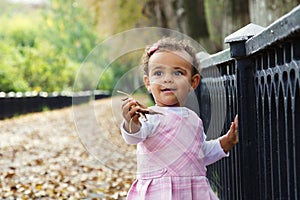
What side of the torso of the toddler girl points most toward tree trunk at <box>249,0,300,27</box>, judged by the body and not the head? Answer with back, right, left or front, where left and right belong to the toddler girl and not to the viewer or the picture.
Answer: back

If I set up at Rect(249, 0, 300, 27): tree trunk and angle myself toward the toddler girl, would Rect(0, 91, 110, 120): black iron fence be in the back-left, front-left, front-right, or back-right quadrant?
back-right

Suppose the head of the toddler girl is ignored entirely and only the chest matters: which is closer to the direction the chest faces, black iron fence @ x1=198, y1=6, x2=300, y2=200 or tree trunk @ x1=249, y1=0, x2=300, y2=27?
the black iron fence

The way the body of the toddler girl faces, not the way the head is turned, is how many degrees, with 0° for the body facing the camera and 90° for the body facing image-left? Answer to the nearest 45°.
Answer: approximately 0°

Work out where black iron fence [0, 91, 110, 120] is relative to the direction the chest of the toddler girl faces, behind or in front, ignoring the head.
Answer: behind
